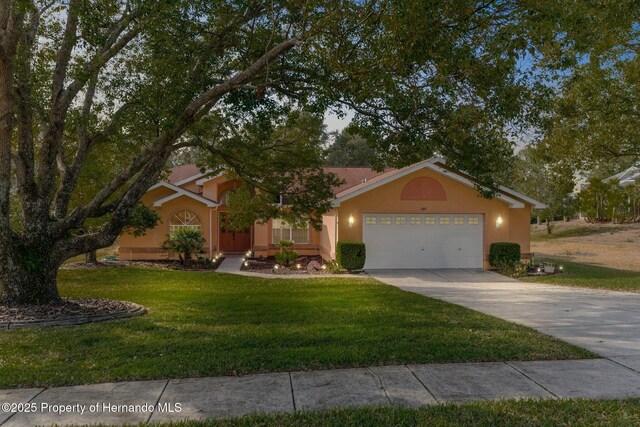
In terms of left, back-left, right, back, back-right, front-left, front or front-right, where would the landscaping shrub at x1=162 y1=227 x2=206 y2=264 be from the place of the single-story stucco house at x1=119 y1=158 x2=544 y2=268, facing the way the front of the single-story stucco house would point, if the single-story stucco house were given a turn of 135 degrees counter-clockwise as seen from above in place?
back-left

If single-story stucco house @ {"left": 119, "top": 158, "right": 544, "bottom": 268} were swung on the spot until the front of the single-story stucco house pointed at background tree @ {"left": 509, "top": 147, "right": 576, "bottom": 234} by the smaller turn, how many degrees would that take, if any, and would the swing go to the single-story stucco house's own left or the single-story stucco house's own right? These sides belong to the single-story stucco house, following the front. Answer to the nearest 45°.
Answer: approximately 135° to the single-story stucco house's own left

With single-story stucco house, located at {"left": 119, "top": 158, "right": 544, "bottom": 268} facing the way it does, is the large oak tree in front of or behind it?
in front

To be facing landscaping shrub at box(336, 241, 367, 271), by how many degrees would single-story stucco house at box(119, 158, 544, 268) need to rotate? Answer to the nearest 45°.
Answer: approximately 45° to its right

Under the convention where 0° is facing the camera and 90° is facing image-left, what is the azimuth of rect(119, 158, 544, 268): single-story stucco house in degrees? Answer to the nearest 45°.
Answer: approximately 0°
